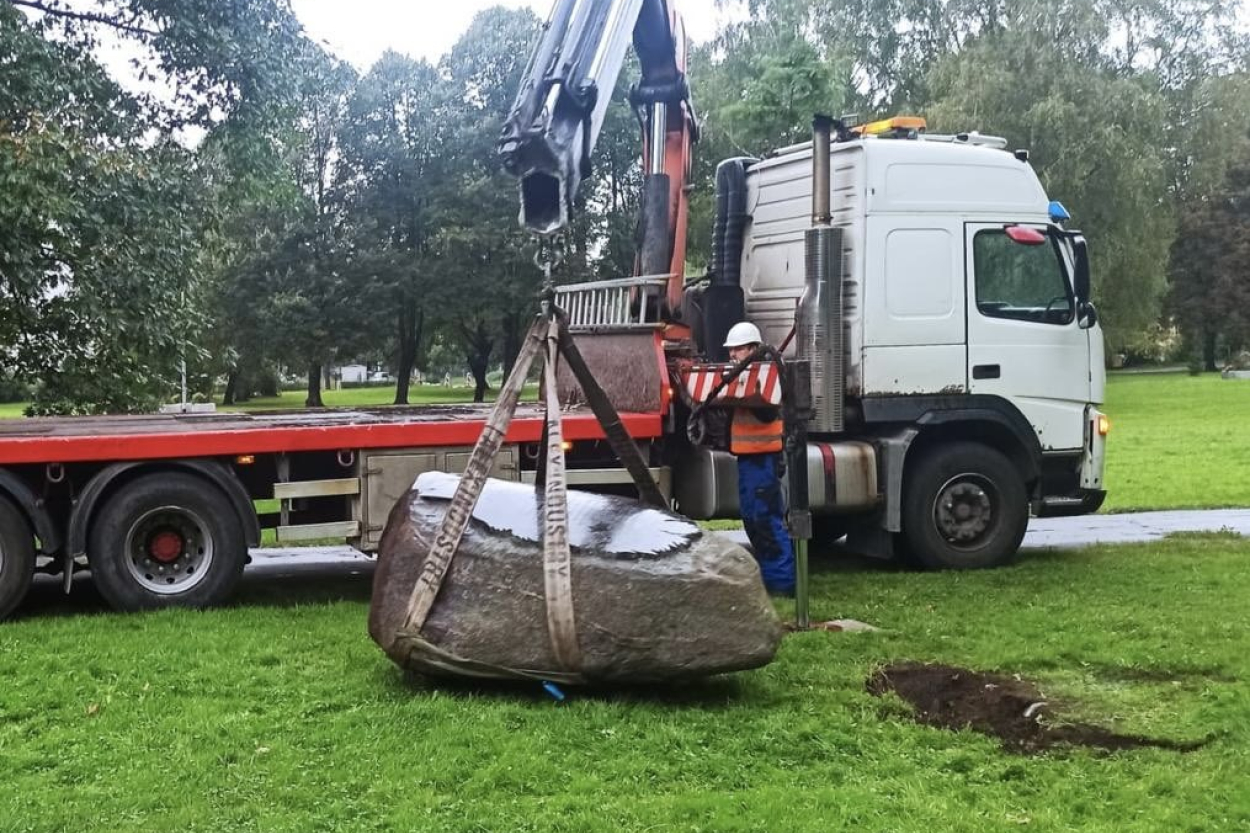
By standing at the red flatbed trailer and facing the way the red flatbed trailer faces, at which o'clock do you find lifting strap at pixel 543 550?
The lifting strap is roughly at 2 o'clock from the red flatbed trailer.

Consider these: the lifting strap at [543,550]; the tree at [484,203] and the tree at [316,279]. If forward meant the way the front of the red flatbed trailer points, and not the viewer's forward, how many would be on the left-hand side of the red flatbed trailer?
2

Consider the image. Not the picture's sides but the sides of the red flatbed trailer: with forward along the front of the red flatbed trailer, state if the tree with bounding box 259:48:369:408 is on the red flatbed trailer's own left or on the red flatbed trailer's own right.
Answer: on the red flatbed trailer's own left

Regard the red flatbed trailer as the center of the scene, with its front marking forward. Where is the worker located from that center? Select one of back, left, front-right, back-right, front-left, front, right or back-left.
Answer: front

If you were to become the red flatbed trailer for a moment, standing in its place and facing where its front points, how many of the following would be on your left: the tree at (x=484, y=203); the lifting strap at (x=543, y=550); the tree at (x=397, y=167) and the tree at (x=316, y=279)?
3

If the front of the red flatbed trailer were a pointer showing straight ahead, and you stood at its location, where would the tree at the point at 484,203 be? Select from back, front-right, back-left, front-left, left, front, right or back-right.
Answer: left

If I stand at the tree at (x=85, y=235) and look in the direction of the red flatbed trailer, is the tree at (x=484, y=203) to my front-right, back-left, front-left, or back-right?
back-left

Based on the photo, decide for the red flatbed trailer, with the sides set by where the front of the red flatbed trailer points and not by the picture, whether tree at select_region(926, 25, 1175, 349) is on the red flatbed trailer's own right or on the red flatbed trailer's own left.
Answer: on the red flatbed trailer's own left

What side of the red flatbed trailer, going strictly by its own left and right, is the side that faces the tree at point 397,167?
left

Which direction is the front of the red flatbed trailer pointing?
to the viewer's right

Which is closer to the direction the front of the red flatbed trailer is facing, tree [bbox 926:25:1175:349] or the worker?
the worker

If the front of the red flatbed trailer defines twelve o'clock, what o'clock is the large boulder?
The large boulder is roughly at 2 o'clock from the red flatbed trailer.

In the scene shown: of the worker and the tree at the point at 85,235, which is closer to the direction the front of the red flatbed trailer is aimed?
the worker

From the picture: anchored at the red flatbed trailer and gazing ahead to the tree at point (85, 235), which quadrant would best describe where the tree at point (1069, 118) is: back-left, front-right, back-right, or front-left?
front-right
